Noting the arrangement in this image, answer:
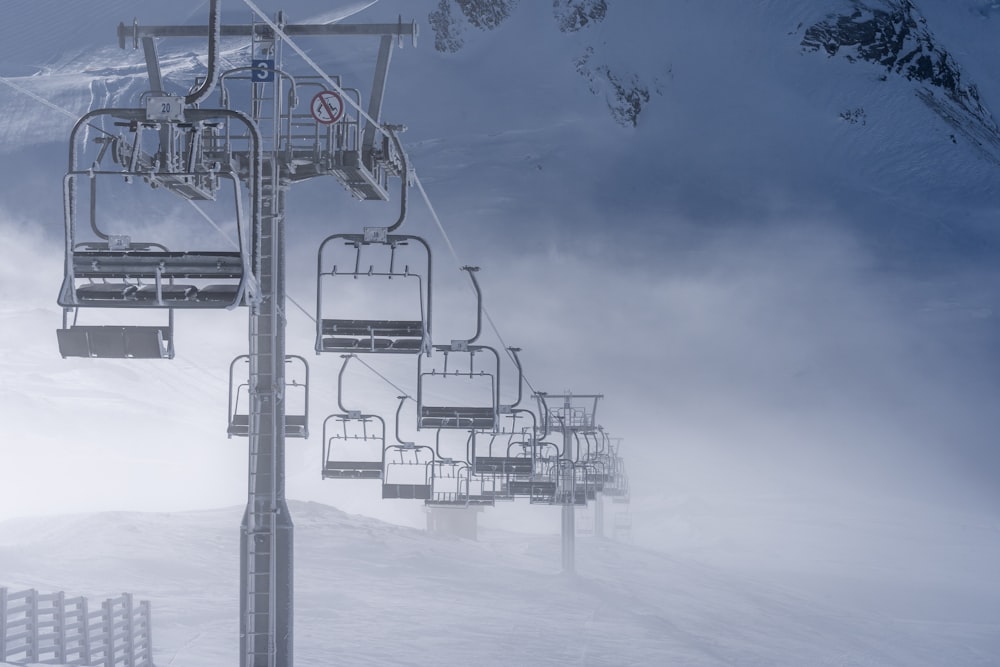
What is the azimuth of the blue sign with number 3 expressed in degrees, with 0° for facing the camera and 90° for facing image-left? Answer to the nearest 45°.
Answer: approximately 0°

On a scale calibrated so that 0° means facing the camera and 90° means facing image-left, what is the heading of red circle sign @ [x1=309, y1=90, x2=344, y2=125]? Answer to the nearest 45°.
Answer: approximately 0°

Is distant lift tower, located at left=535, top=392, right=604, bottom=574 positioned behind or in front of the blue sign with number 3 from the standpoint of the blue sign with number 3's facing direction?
behind

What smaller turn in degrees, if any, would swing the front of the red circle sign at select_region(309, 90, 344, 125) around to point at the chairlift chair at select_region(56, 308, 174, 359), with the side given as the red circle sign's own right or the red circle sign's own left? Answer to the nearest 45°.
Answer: approximately 45° to the red circle sign's own right

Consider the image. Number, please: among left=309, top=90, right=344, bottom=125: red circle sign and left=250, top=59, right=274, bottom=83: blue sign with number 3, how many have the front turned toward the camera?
2

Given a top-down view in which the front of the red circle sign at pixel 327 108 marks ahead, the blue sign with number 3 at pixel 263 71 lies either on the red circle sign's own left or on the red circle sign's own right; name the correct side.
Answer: on the red circle sign's own right

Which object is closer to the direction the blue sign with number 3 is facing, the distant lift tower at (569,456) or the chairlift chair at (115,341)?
the chairlift chair

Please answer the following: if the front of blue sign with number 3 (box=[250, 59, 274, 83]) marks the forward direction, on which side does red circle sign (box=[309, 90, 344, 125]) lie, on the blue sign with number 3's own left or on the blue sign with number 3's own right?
on the blue sign with number 3's own left

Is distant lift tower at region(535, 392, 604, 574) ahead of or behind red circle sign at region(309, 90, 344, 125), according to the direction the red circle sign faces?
behind
